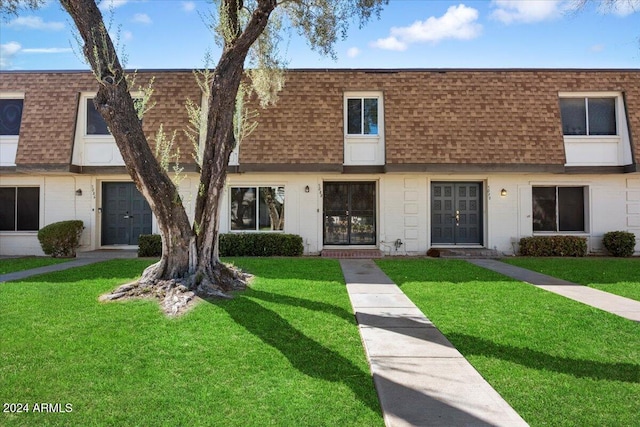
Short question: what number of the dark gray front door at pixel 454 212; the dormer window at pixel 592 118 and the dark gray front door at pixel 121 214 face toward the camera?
3

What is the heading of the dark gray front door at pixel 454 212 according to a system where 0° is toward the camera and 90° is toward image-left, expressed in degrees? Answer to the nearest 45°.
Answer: approximately 0°

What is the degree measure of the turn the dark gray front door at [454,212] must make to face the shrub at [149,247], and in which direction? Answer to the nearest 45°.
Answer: approximately 45° to its right

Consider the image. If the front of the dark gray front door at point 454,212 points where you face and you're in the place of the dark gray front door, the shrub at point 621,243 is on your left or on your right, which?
on your left

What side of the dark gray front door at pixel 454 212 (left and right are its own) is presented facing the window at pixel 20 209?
right

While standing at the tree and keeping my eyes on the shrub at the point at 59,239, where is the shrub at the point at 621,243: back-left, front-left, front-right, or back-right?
back-right

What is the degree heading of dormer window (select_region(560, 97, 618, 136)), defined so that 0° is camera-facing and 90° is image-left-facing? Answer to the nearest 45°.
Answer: approximately 0°

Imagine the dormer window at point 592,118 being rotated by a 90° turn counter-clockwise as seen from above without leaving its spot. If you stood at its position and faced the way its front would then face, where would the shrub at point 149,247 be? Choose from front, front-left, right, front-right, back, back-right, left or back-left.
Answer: back-right

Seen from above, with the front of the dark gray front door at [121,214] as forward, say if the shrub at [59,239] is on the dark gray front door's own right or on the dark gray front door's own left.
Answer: on the dark gray front door's own right

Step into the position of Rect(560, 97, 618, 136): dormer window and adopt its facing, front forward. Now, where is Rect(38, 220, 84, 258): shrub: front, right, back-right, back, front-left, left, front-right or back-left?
front-right

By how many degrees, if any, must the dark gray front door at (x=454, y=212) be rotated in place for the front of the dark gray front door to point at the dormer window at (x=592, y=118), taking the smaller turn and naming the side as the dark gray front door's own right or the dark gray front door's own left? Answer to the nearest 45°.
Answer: approximately 90° to the dark gray front door's own left

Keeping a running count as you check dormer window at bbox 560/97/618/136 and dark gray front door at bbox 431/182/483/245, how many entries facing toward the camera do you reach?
2

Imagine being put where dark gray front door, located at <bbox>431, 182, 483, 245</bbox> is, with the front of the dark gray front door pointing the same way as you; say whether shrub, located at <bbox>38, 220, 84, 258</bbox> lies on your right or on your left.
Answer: on your right

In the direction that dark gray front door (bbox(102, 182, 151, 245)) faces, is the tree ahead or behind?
ahead

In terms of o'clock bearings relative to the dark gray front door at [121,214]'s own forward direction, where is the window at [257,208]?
The window is roughly at 10 o'clock from the dark gray front door.
